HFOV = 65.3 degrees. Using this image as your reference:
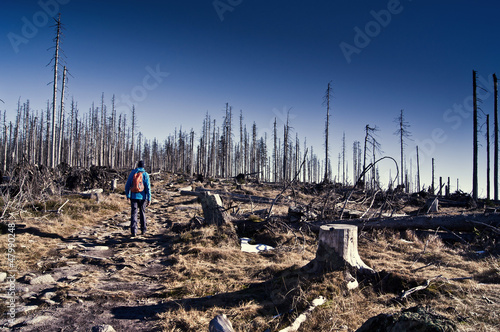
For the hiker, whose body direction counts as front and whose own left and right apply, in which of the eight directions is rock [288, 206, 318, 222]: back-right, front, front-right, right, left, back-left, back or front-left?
right

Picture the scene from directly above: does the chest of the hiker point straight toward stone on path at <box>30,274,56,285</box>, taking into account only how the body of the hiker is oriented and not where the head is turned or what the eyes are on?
no

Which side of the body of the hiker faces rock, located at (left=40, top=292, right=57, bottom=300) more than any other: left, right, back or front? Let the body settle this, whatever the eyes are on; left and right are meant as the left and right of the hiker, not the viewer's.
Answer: back

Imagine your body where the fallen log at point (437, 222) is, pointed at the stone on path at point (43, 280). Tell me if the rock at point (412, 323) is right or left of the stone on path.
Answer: left

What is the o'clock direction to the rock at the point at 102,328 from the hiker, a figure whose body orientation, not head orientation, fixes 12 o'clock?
The rock is roughly at 6 o'clock from the hiker.

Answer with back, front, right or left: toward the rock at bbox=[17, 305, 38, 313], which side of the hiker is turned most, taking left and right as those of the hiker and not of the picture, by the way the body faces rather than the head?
back

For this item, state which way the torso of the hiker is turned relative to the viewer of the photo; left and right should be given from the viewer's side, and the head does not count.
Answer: facing away from the viewer

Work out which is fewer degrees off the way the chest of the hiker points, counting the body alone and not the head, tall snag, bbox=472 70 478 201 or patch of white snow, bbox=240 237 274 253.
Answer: the tall snag

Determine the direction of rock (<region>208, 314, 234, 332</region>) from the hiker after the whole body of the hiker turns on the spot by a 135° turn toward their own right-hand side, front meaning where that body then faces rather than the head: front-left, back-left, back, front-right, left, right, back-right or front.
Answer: front-right

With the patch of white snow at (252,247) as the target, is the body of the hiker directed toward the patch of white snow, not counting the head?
no

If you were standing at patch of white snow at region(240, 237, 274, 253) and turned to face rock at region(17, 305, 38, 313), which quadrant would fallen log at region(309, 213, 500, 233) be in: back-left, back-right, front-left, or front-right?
back-left

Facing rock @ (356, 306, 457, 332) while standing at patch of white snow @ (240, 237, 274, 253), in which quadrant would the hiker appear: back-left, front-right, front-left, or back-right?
back-right

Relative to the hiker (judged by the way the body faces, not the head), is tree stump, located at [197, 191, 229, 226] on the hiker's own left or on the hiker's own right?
on the hiker's own right
